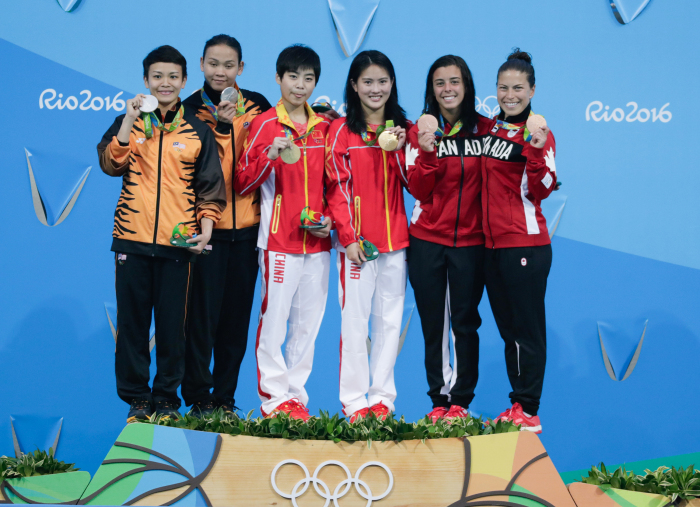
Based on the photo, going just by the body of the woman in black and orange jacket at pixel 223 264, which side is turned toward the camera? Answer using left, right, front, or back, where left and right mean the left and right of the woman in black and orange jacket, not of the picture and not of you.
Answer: front

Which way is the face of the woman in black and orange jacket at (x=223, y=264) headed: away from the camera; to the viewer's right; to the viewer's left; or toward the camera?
toward the camera

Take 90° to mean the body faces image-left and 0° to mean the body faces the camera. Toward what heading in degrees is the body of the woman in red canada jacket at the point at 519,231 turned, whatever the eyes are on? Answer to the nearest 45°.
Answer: approximately 45°

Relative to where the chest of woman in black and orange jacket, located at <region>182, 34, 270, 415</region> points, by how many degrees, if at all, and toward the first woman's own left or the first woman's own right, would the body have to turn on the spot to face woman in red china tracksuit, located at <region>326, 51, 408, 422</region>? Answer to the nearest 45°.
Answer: approximately 90° to the first woman's own left

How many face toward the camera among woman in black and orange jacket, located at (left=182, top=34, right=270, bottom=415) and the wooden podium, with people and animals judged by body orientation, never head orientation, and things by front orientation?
2

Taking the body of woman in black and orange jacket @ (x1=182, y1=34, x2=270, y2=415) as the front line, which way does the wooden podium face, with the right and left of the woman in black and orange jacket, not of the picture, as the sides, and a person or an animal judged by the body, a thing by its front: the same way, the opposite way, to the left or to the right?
the same way

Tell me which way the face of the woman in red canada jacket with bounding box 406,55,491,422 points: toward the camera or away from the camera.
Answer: toward the camera

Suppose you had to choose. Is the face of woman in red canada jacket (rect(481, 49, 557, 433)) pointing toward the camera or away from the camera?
toward the camera

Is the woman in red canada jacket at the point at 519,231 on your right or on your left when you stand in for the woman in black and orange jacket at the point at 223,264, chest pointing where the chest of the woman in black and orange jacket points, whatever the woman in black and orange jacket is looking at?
on your left
